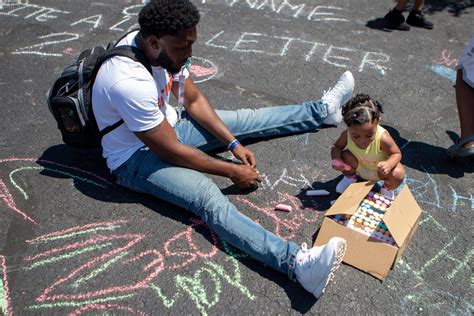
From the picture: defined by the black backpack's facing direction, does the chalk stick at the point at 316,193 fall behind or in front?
behind

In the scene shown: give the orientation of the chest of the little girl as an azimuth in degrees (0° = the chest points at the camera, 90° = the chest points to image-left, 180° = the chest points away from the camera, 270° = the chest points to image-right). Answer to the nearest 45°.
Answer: approximately 0°

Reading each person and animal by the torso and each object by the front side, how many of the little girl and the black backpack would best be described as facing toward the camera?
1

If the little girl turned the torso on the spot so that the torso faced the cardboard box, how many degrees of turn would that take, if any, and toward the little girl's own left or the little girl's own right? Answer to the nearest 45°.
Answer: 0° — they already face it

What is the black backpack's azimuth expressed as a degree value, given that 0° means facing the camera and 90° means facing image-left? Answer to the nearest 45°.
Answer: approximately 90°

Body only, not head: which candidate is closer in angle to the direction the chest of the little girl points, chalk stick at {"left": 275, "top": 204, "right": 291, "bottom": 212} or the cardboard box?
the cardboard box

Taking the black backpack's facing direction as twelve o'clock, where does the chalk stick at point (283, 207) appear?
The chalk stick is roughly at 7 o'clock from the black backpack.

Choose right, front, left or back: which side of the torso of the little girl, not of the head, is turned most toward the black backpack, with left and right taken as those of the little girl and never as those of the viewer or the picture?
right

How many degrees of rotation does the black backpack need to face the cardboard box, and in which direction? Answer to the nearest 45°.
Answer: approximately 135° to its left
